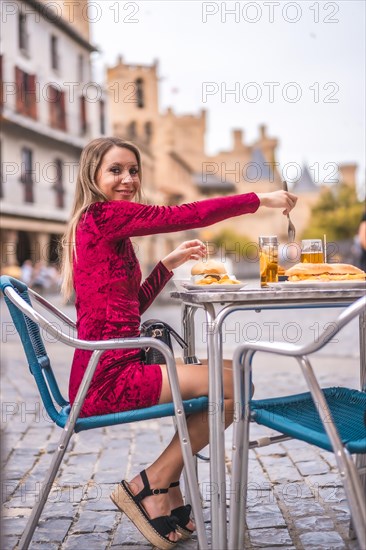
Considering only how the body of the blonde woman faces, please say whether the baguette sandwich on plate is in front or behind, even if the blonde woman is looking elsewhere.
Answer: in front

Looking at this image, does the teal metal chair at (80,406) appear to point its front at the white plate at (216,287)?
yes

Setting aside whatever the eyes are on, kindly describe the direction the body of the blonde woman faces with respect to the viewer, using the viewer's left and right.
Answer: facing to the right of the viewer

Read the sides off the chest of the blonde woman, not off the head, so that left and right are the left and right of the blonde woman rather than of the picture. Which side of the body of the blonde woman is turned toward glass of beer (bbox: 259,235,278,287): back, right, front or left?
front

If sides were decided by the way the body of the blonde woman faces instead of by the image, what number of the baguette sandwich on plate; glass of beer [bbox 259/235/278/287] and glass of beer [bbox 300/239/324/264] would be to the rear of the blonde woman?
0

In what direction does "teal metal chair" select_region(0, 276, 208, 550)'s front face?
to the viewer's right

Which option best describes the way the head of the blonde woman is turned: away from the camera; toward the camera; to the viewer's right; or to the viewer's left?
toward the camera

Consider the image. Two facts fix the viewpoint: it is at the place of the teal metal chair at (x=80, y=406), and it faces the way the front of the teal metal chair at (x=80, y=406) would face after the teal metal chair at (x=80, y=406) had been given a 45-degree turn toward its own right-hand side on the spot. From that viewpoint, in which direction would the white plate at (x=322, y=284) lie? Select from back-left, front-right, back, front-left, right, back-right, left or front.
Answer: front-left

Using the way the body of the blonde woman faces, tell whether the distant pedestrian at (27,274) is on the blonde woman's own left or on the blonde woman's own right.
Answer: on the blonde woman's own left

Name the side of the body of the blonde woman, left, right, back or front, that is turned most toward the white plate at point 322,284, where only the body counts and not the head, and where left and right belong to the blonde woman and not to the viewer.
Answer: front

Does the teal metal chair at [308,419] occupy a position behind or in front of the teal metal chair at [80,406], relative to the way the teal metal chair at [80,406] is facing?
in front
